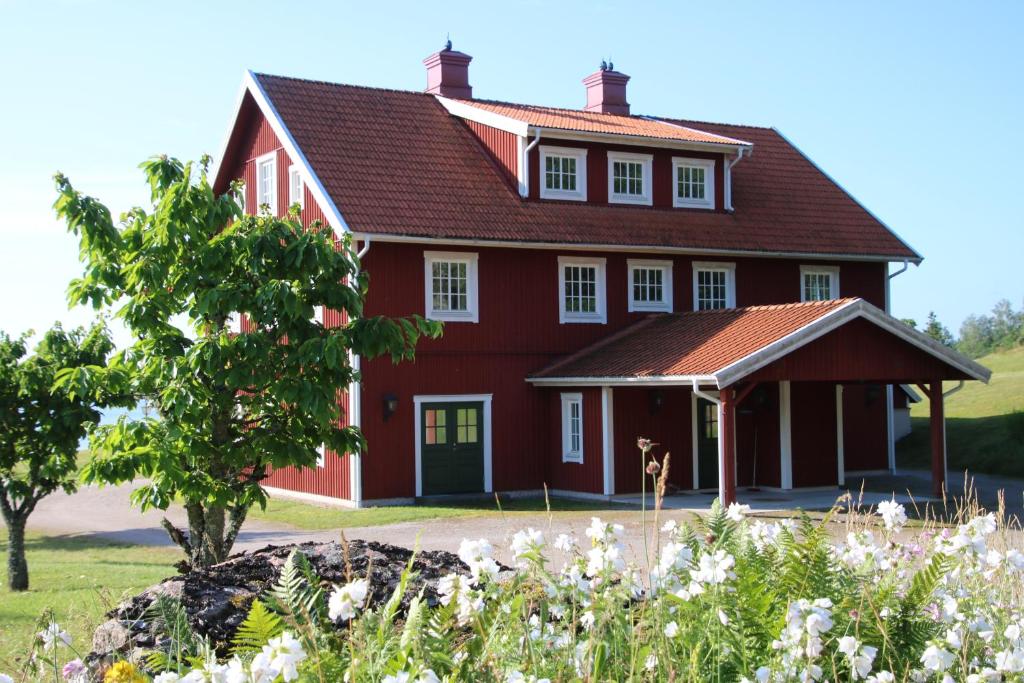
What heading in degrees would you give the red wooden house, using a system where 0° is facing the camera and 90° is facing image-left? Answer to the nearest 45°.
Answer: approximately 315°

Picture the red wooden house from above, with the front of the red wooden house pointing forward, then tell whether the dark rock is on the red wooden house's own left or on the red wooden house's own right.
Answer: on the red wooden house's own right

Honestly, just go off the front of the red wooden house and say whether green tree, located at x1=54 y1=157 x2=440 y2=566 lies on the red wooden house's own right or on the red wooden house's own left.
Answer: on the red wooden house's own right

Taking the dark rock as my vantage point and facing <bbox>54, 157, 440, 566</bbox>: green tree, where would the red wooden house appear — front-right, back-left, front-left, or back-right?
front-right

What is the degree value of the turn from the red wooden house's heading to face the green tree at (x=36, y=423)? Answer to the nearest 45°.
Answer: approximately 90° to its right
